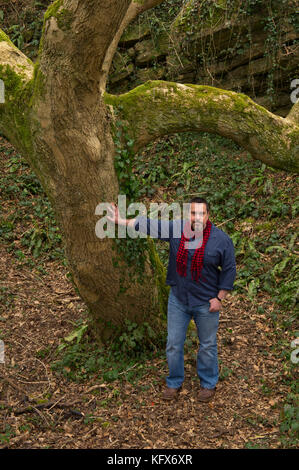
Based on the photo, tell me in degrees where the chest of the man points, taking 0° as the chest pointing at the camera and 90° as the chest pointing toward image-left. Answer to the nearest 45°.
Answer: approximately 0°
